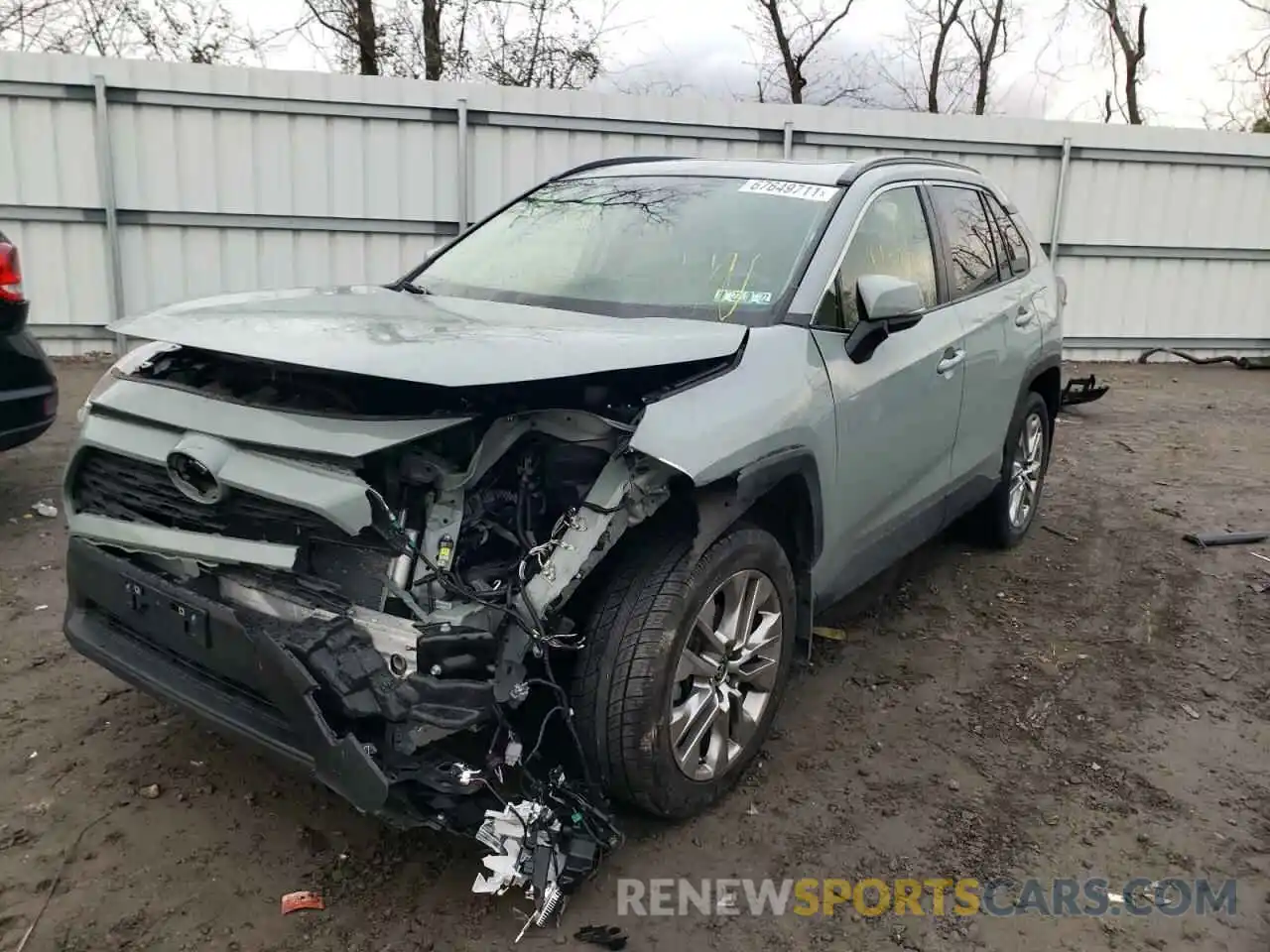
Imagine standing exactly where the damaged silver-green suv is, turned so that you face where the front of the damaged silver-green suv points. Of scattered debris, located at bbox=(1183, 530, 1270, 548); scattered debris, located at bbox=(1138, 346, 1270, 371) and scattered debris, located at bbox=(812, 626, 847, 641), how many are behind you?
3

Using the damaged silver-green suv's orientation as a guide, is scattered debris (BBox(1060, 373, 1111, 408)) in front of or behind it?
behind

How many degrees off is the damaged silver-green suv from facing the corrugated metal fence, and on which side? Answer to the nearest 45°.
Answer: approximately 135° to its right

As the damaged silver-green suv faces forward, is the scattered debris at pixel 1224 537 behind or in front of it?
behind

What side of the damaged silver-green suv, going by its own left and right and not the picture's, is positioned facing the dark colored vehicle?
right

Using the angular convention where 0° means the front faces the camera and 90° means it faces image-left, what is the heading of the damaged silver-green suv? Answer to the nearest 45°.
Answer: approximately 45°
